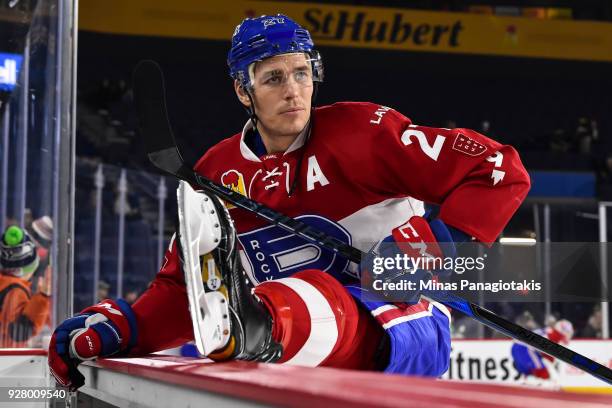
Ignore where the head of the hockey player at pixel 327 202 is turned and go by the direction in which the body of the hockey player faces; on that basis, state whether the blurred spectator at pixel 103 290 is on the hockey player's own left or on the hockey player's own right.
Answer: on the hockey player's own right

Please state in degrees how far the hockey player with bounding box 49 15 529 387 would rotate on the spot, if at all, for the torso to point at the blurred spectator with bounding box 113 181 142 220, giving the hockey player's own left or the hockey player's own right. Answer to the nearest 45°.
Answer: approximately 135° to the hockey player's own right

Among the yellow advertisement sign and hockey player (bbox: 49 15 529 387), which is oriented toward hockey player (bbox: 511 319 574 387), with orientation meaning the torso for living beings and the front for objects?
the yellow advertisement sign

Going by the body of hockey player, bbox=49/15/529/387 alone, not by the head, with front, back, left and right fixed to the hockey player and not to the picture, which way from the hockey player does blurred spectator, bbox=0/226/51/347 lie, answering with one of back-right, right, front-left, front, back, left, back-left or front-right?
right

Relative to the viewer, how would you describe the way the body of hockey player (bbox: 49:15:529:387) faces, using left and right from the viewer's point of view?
facing the viewer and to the left of the viewer

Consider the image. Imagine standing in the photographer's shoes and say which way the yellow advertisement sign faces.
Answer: facing the viewer

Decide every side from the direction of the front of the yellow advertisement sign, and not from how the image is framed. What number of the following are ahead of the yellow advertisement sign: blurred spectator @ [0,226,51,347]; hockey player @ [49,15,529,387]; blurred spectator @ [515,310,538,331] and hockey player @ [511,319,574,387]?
4

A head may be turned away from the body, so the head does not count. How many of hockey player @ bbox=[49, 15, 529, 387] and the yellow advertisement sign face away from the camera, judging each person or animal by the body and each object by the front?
0

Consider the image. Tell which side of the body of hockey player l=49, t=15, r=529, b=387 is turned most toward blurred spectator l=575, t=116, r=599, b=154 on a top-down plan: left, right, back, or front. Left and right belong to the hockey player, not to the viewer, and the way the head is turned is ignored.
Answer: back

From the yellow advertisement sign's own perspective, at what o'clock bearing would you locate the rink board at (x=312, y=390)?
The rink board is roughly at 12 o'clock from the yellow advertisement sign.

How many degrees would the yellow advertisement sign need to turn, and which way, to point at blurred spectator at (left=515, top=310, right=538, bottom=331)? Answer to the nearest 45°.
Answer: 0° — it already faces them

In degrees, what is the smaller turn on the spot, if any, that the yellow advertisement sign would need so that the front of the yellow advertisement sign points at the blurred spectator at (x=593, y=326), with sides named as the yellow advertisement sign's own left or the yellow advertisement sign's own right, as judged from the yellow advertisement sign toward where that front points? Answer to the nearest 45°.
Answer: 0° — it already faces them

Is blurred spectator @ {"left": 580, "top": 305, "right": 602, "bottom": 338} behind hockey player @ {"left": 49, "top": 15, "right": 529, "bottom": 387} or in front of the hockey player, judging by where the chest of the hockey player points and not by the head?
behind

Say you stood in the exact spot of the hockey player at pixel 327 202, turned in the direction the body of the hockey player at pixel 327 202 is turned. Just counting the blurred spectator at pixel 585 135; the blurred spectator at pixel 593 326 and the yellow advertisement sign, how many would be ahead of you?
0

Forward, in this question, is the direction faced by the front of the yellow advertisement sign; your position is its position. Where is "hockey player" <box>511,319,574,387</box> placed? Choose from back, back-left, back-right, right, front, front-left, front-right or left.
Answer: front
